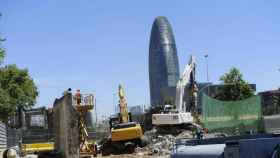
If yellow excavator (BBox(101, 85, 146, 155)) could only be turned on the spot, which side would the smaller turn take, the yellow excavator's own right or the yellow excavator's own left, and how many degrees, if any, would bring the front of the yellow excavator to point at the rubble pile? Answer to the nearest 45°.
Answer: approximately 135° to the yellow excavator's own right

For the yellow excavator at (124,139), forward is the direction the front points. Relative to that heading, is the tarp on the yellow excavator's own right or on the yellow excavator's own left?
on the yellow excavator's own right

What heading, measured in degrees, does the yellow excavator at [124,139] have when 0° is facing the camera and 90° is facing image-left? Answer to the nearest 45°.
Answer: approximately 180°
